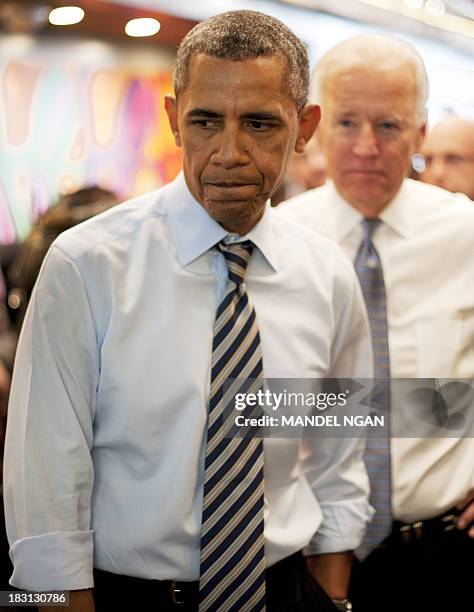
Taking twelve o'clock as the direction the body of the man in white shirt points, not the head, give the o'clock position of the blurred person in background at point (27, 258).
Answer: The blurred person in background is roughly at 3 o'clock from the man in white shirt.

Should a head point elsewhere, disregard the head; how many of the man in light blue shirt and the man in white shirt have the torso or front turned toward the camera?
2

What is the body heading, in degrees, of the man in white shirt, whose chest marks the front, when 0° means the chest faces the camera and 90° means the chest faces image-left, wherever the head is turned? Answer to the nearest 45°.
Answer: approximately 0°
